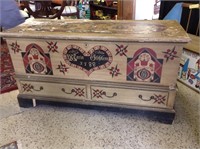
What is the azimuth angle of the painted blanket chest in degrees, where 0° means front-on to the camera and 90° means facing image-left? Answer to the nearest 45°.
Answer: approximately 0°
